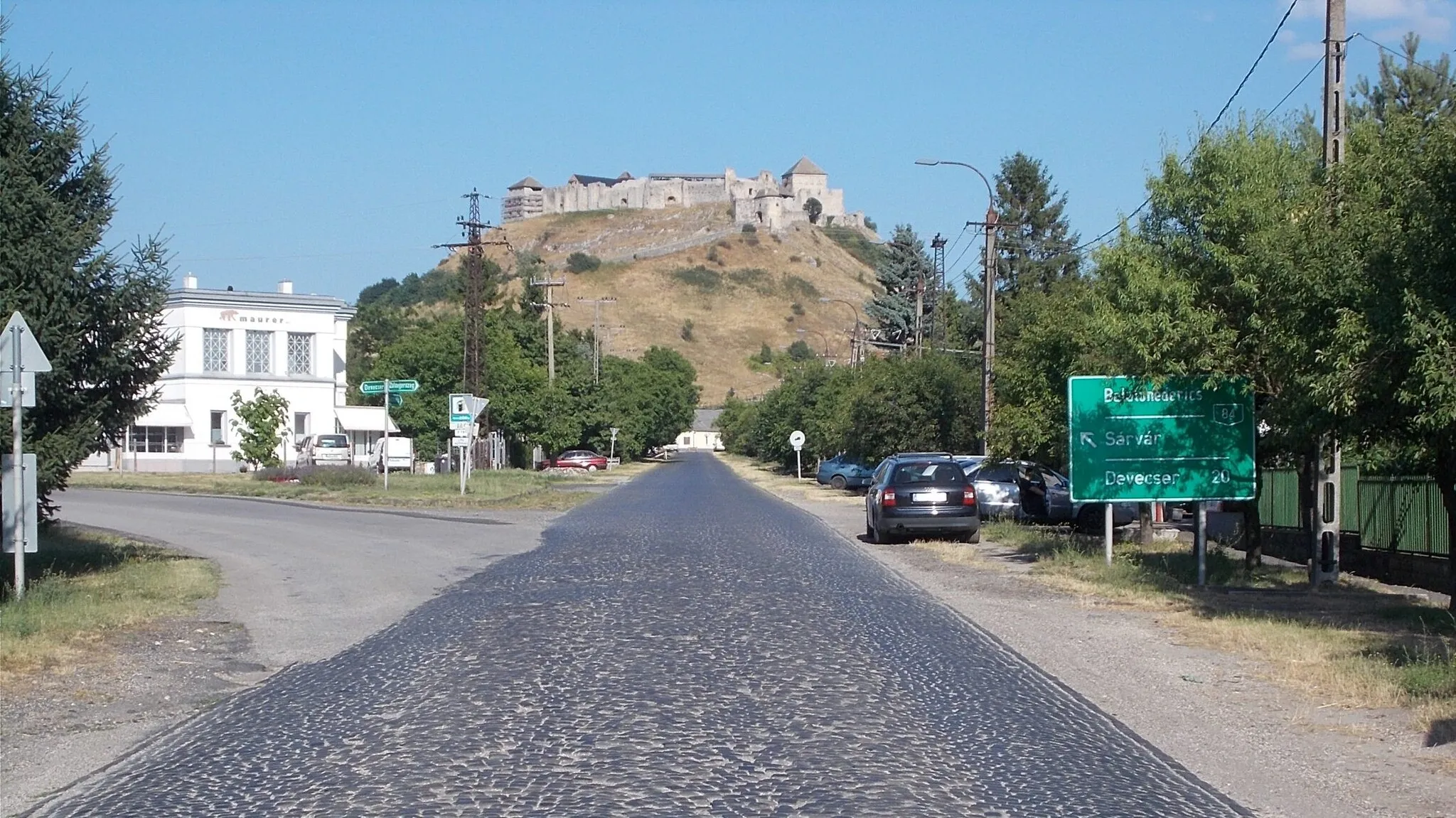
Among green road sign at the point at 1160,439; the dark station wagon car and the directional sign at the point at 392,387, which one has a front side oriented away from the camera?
the dark station wagon car

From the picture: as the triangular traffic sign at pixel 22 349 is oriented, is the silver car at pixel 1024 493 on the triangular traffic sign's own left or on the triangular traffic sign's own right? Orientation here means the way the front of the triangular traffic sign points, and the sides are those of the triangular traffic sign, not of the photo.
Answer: on the triangular traffic sign's own right

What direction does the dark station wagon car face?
away from the camera

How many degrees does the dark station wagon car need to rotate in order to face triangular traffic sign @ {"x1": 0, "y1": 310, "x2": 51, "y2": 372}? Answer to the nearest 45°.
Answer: approximately 135° to its left

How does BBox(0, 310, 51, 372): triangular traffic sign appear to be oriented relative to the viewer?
away from the camera
